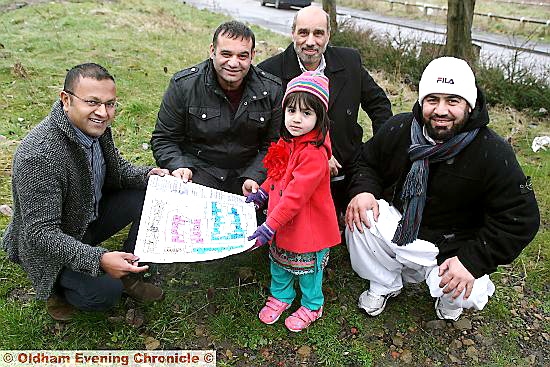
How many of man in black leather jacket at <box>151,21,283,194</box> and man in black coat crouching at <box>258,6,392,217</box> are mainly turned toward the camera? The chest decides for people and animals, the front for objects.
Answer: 2

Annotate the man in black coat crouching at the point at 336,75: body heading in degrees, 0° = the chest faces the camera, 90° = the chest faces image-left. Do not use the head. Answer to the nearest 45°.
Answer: approximately 0°

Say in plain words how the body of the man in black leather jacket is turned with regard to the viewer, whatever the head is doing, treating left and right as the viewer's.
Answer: facing the viewer

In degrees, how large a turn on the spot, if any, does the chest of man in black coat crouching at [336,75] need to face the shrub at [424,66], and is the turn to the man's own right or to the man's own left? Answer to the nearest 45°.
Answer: approximately 180°

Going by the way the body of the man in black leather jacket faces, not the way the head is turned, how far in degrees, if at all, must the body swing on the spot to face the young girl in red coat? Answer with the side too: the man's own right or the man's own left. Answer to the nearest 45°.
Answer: approximately 45° to the man's own left

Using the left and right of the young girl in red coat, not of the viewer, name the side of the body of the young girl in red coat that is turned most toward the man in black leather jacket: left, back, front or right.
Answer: right

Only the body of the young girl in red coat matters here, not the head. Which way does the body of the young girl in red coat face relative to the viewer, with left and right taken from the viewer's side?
facing the viewer and to the left of the viewer

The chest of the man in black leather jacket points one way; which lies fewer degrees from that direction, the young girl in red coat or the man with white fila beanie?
the young girl in red coat

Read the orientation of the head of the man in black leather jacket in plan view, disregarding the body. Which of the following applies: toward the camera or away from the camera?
toward the camera
